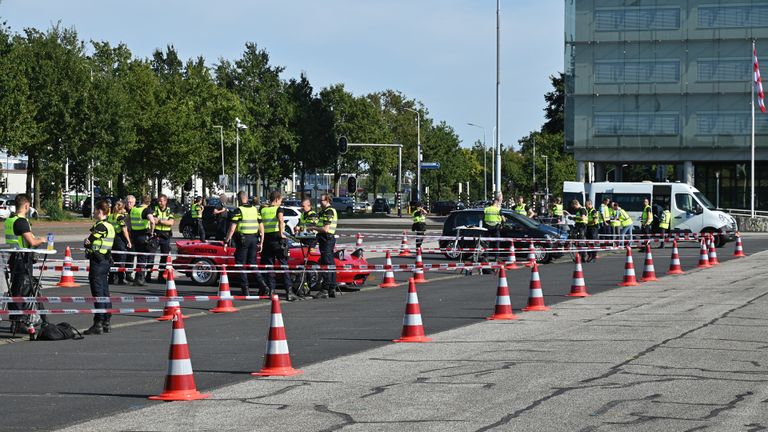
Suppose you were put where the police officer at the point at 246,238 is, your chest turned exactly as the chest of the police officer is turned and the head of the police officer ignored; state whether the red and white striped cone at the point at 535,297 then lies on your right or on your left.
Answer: on your right

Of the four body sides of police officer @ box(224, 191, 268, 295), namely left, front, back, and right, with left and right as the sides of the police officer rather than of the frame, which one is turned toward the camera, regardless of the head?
back

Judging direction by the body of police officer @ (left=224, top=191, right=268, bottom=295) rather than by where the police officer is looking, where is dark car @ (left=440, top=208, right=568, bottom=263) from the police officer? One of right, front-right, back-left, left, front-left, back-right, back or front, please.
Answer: front-right

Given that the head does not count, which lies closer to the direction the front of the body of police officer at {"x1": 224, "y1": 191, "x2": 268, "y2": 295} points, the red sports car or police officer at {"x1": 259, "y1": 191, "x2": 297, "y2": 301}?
the red sports car

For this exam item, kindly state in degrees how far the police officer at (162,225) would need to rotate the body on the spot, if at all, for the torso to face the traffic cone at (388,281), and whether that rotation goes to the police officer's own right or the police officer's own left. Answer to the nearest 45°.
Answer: approximately 90° to the police officer's own left

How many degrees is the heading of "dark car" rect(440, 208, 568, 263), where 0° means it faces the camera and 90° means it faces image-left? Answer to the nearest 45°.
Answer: approximately 315°

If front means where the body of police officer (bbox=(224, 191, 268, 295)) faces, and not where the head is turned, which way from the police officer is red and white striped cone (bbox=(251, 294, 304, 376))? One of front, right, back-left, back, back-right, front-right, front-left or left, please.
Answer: back

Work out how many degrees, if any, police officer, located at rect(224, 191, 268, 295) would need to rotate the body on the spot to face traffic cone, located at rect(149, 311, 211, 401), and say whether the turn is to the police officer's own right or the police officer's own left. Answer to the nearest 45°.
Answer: approximately 180°
